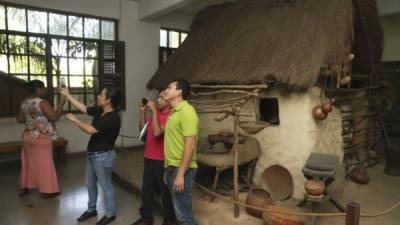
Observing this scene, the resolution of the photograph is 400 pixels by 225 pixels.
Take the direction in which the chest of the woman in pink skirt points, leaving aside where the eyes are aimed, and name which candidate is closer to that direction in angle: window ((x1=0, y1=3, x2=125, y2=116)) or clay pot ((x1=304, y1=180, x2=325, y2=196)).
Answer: the window

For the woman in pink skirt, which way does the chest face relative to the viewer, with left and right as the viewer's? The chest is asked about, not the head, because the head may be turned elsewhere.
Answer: facing away from the viewer and to the right of the viewer

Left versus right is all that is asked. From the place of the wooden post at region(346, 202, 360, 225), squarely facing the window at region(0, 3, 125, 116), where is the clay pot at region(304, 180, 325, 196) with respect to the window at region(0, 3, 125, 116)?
right

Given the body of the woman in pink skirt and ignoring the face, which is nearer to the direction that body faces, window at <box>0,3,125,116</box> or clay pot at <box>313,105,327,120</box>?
the window

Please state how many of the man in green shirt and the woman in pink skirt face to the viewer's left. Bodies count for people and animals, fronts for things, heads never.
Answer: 1

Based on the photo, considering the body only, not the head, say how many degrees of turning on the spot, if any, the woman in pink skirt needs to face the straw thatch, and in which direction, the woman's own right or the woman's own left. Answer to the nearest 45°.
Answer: approximately 45° to the woman's own right

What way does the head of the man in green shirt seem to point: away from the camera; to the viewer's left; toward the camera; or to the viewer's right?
to the viewer's left

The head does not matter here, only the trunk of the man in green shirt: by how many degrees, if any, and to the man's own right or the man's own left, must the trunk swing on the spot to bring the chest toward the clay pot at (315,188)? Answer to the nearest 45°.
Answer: approximately 180°
